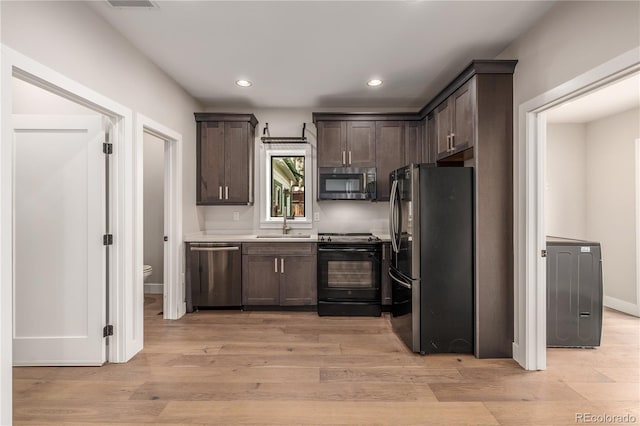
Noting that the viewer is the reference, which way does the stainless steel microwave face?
facing the viewer

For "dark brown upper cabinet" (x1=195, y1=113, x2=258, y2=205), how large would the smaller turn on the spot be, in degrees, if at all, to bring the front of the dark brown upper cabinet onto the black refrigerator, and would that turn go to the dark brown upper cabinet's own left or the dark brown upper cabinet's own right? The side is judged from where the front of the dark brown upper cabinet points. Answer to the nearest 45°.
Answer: approximately 45° to the dark brown upper cabinet's own left

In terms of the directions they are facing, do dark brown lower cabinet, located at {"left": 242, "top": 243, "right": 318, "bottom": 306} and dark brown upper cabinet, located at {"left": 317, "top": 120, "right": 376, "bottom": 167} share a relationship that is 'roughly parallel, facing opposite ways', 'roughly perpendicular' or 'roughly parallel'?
roughly parallel

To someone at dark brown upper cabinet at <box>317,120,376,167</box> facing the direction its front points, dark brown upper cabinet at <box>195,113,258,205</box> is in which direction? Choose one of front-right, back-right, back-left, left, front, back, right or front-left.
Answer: right

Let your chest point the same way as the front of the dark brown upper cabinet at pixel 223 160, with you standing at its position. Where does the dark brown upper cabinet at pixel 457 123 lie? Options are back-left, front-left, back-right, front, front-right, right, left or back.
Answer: front-left

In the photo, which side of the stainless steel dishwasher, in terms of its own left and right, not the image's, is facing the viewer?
front

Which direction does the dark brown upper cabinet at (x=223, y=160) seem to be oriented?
toward the camera

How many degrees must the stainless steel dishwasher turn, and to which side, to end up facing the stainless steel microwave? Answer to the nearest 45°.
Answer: approximately 90° to its left
